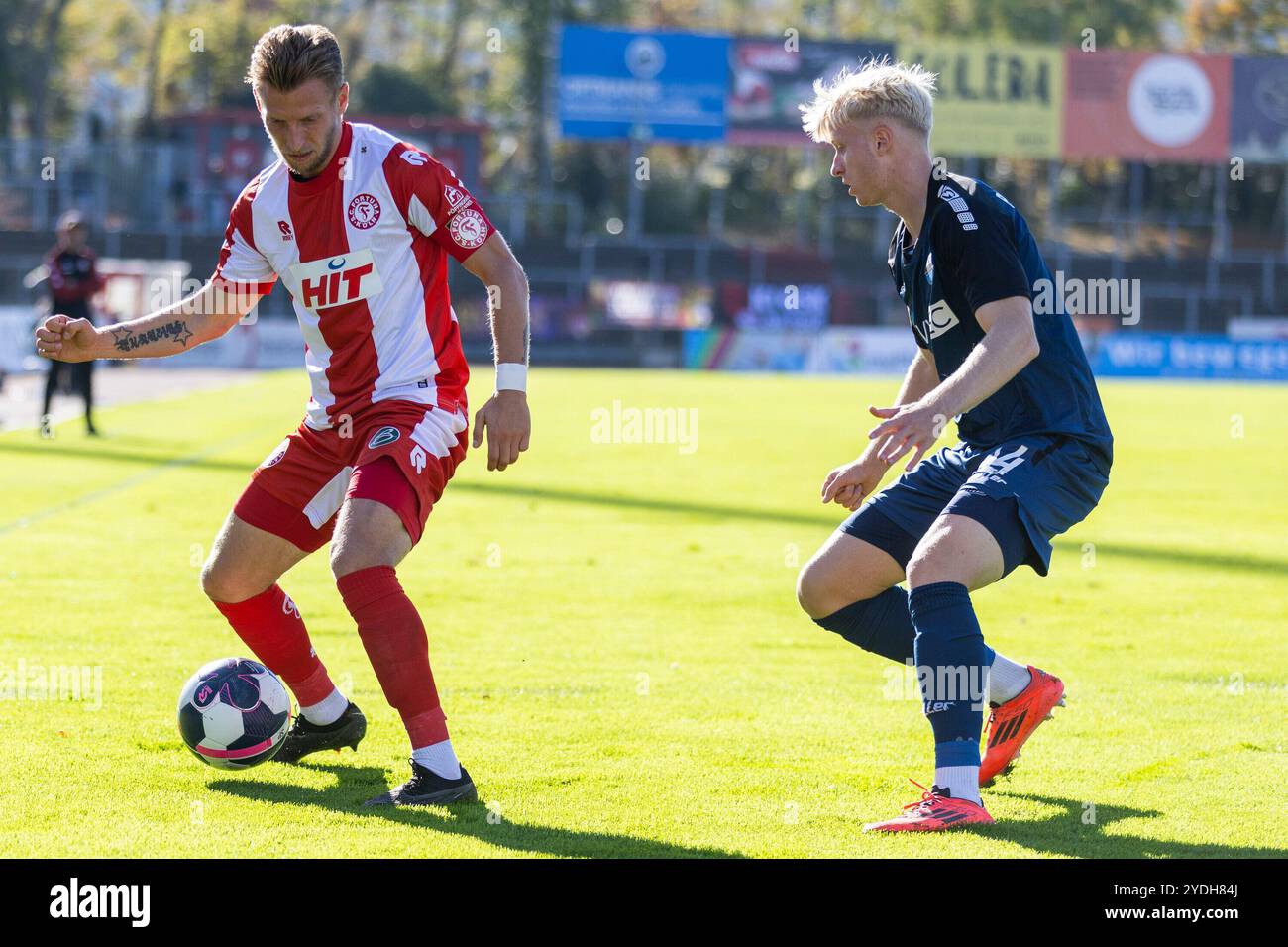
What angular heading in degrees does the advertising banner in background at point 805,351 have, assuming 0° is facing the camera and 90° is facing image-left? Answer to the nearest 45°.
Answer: approximately 0°

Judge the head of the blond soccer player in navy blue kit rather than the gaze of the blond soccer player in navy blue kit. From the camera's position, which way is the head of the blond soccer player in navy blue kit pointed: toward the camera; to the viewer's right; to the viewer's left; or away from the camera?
to the viewer's left

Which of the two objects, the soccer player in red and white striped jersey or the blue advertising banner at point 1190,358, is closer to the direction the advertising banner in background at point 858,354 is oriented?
the soccer player in red and white striped jersey

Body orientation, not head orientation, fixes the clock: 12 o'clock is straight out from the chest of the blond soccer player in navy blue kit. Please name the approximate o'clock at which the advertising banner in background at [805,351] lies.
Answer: The advertising banner in background is roughly at 3 o'clock from the blond soccer player in navy blue kit.

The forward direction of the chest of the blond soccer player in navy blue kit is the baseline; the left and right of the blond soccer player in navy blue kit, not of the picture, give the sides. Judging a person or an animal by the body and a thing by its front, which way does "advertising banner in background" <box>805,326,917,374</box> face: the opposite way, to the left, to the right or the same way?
to the left

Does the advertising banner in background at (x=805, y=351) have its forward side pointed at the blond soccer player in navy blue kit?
yes

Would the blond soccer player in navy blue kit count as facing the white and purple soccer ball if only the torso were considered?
yes

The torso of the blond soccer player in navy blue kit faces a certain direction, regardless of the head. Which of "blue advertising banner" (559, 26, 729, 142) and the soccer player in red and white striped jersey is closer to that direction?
the soccer player in red and white striped jersey

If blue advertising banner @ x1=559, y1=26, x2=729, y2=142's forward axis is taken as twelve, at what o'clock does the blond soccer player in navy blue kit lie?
The blond soccer player in navy blue kit is roughly at 12 o'clock from the blue advertising banner.

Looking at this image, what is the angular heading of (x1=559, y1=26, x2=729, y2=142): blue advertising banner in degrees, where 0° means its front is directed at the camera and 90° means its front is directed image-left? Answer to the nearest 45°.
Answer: approximately 0°

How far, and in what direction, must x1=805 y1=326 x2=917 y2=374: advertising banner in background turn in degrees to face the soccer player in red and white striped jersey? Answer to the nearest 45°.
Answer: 0° — it already faces them

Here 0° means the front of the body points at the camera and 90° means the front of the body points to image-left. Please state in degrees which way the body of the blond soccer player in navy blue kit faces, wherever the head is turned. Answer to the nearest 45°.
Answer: approximately 90°

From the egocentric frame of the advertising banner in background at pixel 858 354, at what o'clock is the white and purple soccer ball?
The white and purple soccer ball is roughly at 12 o'clock from the advertising banner in background.

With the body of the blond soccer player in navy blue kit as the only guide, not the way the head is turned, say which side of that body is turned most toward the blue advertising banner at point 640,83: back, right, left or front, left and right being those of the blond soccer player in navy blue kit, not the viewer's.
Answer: right

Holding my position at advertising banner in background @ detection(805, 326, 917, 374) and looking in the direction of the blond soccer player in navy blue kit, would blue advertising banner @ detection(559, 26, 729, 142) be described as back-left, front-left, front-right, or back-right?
back-right

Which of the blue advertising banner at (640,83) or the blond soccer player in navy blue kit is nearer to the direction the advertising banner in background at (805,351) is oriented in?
the blond soccer player in navy blue kit
